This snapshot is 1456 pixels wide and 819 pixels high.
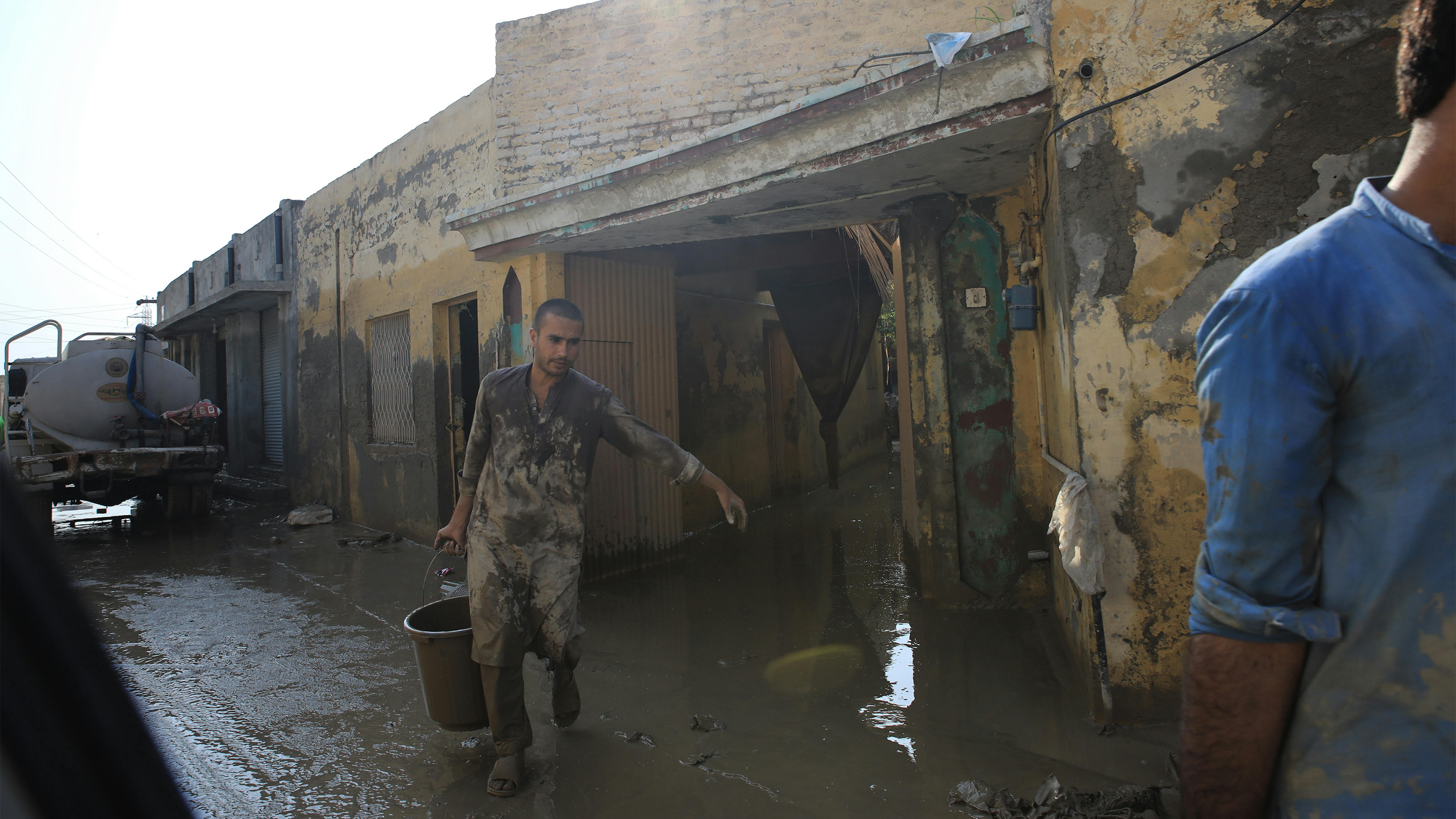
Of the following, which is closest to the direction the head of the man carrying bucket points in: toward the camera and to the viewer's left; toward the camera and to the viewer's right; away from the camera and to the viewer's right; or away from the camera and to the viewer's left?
toward the camera and to the viewer's right

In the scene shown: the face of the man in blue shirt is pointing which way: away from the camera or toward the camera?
away from the camera

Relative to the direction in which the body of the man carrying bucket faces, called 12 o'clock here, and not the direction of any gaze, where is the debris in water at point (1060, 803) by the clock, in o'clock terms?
The debris in water is roughly at 10 o'clock from the man carrying bucket.

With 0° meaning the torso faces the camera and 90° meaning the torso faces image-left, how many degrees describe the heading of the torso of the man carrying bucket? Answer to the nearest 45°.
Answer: approximately 0°

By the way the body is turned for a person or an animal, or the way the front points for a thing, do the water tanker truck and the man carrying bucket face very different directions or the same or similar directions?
very different directions

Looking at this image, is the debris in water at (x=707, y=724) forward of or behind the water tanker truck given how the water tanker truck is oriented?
behind

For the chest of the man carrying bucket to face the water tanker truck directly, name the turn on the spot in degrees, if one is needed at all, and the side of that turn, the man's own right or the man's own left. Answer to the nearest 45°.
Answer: approximately 135° to the man's own right

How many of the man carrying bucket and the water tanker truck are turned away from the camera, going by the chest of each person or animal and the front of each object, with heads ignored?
1

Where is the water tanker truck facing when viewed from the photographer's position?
facing away from the viewer
